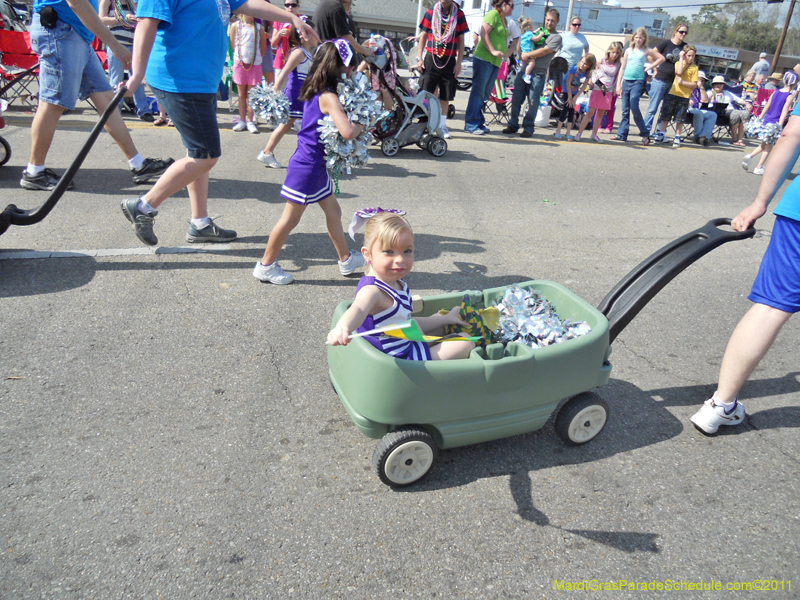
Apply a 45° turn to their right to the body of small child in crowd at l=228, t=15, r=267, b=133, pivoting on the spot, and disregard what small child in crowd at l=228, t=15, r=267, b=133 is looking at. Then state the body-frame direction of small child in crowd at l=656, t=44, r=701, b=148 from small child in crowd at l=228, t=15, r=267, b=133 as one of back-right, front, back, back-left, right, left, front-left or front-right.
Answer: back-left

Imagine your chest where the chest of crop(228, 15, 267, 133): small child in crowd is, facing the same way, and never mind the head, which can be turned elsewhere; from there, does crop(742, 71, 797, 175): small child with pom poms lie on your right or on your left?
on your left

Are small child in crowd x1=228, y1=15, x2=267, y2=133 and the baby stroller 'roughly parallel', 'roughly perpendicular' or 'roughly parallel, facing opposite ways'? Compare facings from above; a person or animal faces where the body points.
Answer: roughly perpendicular

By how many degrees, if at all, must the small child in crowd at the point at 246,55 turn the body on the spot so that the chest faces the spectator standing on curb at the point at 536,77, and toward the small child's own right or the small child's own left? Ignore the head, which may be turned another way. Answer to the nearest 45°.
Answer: approximately 90° to the small child's own left

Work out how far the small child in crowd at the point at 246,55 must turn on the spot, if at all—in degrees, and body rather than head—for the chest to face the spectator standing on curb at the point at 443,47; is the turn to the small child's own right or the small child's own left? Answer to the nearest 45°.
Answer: approximately 90° to the small child's own left

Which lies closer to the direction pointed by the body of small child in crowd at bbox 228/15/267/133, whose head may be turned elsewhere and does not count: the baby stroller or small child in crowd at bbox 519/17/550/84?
the baby stroller

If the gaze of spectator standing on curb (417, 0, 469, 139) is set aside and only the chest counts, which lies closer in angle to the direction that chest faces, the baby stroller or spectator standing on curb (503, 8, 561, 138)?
the baby stroller

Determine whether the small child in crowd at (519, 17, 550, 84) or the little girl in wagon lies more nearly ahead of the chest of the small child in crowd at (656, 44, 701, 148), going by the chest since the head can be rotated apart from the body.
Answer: the little girl in wagon
